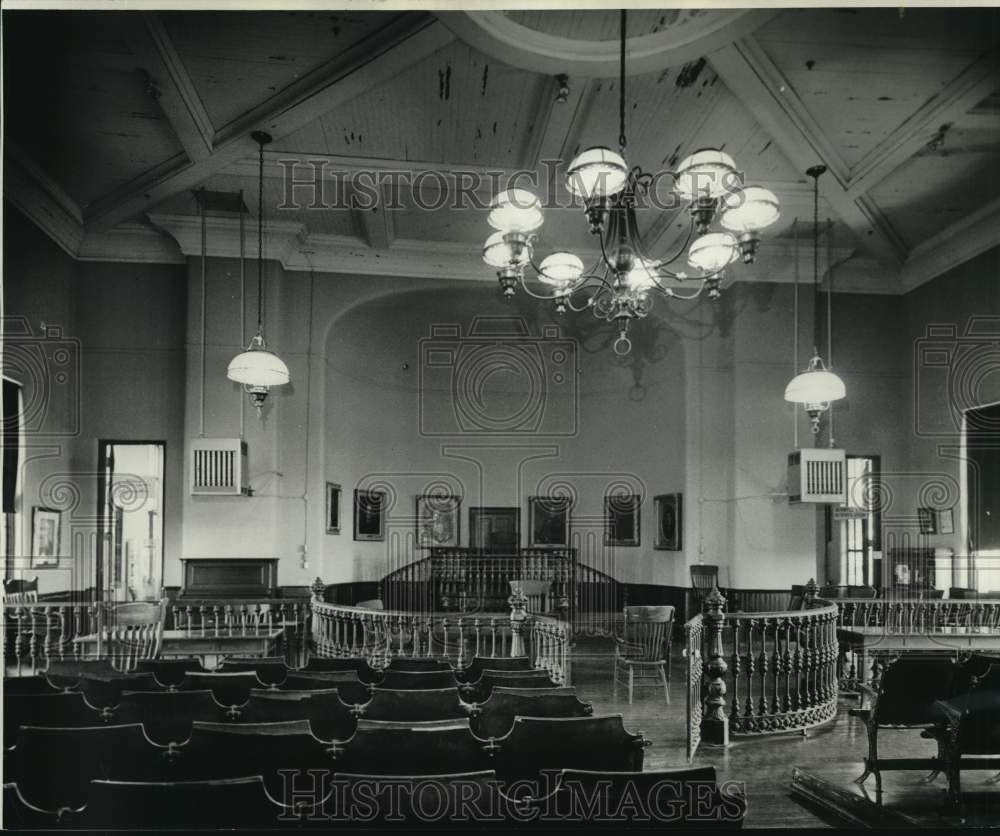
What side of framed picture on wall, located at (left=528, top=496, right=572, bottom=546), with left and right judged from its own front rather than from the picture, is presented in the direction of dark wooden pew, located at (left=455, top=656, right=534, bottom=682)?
front

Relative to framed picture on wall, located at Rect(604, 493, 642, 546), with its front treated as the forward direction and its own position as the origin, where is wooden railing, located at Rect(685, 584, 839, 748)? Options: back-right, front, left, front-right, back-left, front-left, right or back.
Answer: front

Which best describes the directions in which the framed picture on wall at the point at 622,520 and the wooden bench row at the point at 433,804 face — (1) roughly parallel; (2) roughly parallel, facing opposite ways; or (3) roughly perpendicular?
roughly parallel, facing opposite ways

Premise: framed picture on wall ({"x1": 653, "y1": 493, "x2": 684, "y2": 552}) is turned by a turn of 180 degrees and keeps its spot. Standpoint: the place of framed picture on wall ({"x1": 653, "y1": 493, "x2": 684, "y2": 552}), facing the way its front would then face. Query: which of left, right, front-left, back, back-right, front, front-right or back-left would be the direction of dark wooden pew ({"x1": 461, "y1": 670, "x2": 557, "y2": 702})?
back-right

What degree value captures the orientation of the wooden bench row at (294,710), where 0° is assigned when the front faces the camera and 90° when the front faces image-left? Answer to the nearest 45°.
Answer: approximately 180°

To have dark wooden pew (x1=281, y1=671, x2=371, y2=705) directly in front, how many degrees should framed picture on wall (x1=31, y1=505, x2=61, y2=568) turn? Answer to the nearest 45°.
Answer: approximately 45° to its right

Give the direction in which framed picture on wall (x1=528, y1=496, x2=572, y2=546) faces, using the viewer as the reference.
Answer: facing the viewer

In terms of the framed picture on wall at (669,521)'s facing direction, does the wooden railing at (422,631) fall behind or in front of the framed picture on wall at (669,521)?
in front

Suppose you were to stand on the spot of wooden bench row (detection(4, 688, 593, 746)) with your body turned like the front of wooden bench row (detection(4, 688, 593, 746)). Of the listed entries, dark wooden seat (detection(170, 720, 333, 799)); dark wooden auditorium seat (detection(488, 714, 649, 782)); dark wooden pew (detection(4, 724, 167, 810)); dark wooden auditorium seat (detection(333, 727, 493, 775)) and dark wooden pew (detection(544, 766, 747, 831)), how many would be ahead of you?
0

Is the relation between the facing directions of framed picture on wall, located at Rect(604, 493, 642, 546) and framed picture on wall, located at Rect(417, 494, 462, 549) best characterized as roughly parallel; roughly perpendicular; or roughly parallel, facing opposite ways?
roughly parallel

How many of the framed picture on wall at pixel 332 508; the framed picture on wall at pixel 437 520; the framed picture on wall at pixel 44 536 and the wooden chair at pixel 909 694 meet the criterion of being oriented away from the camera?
1

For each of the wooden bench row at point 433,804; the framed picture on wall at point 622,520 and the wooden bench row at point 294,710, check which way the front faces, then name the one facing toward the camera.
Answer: the framed picture on wall

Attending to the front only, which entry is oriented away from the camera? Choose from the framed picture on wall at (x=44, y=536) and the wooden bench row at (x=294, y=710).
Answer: the wooden bench row

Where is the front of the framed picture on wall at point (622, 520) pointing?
toward the camera

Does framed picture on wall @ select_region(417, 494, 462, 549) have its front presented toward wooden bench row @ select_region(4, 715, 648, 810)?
yes

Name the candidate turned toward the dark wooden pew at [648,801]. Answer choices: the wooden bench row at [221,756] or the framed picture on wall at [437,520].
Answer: the framed picture on wall
